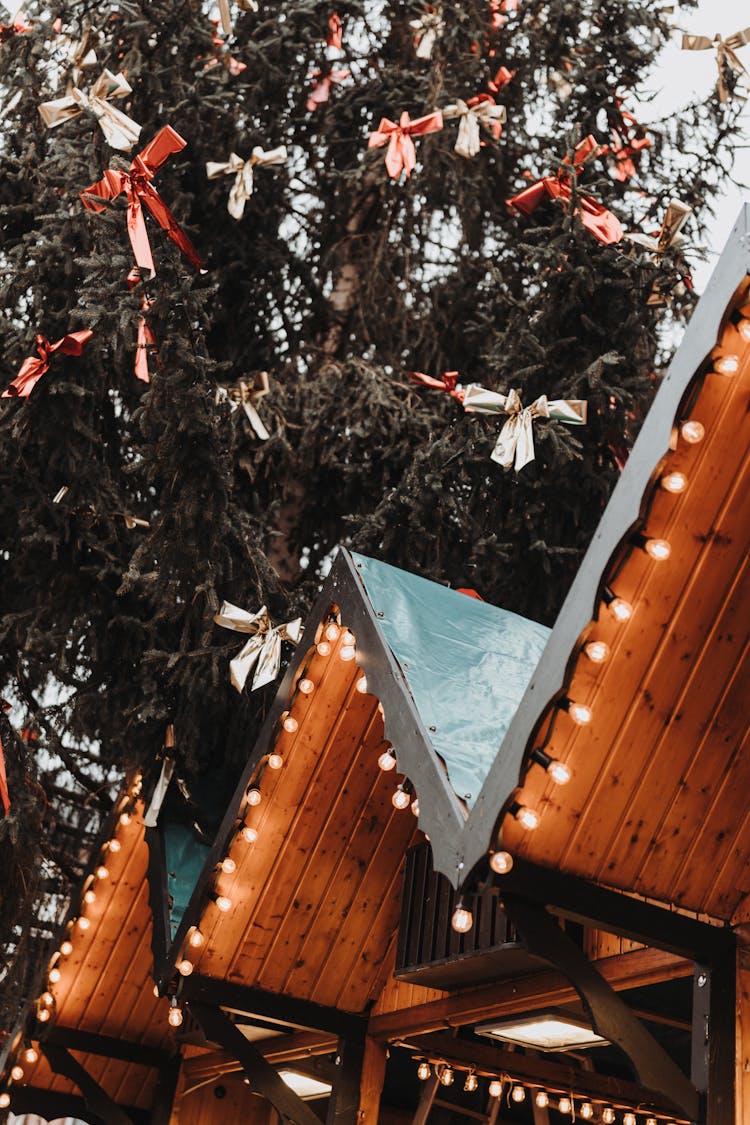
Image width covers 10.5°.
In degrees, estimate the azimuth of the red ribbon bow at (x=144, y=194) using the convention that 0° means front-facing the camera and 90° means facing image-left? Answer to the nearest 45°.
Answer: approximately 0°

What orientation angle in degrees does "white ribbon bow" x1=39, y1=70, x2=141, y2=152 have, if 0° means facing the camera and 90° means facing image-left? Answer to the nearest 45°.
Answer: approximately 0°
